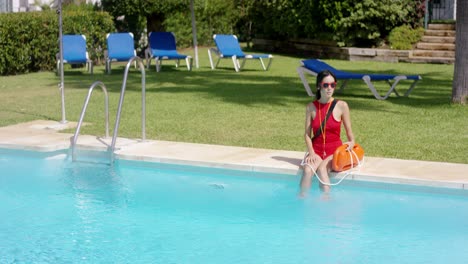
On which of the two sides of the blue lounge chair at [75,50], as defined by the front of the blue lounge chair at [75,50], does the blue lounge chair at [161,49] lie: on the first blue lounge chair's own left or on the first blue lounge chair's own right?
on the first blue lounge chair's own left

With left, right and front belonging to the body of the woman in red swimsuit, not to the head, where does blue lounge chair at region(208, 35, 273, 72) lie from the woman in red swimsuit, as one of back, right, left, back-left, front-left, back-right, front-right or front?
back

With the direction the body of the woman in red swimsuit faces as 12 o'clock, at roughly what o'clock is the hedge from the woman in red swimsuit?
The hedge is roughly at 5 o'clock from the woman in red swimsuit.

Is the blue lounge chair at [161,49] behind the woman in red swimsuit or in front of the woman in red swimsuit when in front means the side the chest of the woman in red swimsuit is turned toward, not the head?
behind

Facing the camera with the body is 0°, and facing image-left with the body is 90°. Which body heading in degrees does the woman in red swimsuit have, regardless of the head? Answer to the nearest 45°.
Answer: approximately 0°

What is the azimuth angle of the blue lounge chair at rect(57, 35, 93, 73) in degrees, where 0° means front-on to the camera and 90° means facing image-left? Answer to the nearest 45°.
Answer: approximately 0°

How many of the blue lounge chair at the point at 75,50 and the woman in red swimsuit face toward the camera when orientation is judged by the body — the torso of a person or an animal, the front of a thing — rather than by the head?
2

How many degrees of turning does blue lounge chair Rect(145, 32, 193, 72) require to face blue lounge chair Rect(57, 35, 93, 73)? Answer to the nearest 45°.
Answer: approximately 135° to its right

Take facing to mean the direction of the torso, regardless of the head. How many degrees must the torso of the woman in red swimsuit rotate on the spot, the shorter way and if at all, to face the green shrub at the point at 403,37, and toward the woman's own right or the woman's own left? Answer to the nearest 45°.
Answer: approximately 180°

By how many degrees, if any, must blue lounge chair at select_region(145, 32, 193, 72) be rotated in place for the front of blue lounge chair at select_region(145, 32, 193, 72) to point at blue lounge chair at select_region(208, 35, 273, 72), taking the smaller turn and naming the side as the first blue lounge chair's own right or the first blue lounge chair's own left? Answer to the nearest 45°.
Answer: approximately 45° to the first blue lounge chair's own left

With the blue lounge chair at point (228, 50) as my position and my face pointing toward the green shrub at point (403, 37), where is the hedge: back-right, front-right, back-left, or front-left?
back-left
